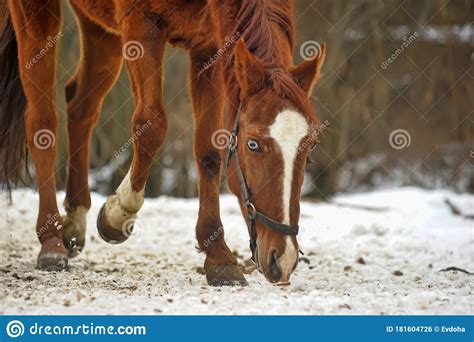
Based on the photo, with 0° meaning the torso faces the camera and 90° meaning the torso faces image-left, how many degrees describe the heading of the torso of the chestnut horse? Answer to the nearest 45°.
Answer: approximately 315°
